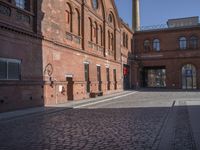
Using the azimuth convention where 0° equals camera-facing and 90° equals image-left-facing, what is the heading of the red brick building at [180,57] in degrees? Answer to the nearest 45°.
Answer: approximately 0°

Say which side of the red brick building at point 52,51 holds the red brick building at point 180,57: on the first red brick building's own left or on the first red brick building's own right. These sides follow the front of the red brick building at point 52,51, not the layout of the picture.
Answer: on the first red brick building's own left

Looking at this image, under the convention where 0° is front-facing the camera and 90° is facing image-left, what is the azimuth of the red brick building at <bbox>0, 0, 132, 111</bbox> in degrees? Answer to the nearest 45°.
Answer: approximately 315°
